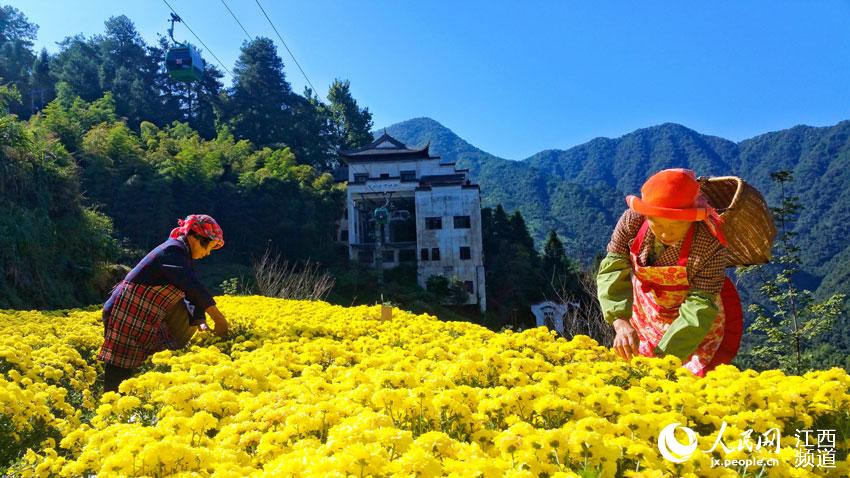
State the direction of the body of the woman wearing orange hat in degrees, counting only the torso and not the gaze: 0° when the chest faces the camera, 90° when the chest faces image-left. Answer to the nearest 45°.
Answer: approximately 45°

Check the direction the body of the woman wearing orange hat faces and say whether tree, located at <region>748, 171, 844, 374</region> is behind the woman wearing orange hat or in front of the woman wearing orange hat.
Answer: behind

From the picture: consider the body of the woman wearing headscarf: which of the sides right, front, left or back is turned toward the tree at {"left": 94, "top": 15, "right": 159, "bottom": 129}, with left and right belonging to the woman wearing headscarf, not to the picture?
left

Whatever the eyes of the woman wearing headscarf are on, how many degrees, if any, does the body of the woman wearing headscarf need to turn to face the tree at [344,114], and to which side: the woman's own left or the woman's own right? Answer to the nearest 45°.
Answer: approximately 90° to the woman's own left

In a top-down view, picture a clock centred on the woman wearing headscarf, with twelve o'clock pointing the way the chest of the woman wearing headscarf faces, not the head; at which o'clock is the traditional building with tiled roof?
The traditional building with tiled roof is roughly at 10 o'clock from the woman wearing headscarf.

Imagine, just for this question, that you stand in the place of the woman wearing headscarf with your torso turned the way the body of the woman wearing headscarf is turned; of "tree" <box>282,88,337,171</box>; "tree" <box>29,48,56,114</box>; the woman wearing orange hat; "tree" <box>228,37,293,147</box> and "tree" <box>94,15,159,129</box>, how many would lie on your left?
4

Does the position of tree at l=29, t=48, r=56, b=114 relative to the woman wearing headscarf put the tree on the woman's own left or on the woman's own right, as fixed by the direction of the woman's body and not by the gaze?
on the woman's own left

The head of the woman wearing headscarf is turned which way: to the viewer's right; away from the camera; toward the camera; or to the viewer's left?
to the viewer's right

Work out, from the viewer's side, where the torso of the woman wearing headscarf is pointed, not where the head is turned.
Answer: to the viewer's right

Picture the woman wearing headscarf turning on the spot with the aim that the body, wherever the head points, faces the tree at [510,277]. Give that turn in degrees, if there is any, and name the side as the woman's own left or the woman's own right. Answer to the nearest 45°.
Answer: approximately 45° to the woman's own left

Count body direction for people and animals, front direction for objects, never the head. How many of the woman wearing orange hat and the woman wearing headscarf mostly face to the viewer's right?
1

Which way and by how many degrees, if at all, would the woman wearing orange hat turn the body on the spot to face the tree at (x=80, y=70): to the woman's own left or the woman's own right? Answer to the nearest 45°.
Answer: approximately 90° to the woman's own right

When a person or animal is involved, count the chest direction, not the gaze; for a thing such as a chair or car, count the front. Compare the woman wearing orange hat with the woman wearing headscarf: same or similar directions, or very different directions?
very different directions

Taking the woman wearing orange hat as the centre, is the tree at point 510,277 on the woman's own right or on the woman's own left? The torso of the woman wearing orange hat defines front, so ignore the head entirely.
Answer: on the woman's own right
